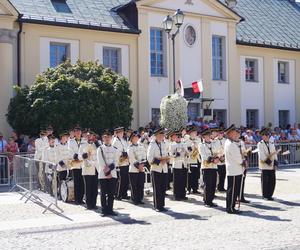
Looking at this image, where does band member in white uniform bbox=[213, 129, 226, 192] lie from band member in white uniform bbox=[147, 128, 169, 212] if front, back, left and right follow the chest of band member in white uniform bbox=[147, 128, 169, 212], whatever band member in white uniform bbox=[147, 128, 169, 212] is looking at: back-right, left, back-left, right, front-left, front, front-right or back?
left

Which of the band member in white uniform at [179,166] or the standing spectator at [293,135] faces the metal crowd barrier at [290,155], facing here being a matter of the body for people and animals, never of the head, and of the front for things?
the standing spectator

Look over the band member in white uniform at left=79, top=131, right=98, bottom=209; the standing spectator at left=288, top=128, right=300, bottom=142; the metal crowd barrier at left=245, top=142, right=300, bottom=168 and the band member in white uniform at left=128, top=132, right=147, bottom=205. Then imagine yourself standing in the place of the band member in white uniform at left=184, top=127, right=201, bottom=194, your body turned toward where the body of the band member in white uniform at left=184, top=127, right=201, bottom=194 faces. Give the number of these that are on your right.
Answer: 2

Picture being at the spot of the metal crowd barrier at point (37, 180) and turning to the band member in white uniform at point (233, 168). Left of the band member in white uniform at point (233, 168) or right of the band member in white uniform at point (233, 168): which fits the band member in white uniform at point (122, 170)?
left

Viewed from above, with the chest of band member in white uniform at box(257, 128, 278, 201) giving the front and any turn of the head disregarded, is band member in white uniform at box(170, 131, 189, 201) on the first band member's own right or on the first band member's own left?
on the first band member's own right

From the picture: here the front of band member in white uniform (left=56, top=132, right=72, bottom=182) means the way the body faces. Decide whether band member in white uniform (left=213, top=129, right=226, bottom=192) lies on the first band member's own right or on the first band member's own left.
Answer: on the first band member's own left

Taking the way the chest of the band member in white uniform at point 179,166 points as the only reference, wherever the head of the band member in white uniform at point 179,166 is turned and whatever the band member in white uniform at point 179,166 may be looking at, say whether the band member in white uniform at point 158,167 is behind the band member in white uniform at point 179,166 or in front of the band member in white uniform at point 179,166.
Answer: in front

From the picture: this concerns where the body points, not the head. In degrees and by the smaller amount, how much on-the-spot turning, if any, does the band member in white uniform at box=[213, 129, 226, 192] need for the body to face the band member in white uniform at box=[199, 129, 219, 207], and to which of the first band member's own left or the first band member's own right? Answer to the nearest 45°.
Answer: approximately 45° to the first band member's own right

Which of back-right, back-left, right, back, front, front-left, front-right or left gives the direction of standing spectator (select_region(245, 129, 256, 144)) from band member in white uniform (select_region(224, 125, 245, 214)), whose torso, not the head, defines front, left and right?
left
